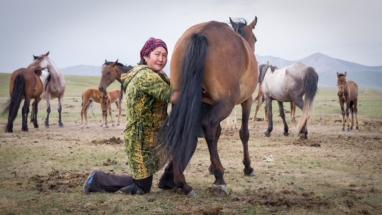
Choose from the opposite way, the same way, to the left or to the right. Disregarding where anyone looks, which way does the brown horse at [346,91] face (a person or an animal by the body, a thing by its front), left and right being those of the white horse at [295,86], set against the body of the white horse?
to the left

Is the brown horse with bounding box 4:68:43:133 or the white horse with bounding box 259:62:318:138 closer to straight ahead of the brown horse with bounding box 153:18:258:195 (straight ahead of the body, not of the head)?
the white horse

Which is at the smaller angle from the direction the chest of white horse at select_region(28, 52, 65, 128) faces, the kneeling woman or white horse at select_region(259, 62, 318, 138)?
the kneeling woman

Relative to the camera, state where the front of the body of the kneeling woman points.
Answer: to the viewer's right

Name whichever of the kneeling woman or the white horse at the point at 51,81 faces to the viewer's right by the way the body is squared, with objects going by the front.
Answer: the kneeling woman

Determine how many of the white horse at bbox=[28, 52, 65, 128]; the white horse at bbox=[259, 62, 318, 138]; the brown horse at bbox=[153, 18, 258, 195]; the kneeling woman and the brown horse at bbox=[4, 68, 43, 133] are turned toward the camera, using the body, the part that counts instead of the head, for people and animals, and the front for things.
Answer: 1

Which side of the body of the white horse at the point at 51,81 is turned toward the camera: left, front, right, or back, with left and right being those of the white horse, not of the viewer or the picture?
front

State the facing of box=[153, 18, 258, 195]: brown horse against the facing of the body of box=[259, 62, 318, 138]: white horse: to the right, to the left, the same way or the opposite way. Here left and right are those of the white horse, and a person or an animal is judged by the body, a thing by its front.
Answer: to the right

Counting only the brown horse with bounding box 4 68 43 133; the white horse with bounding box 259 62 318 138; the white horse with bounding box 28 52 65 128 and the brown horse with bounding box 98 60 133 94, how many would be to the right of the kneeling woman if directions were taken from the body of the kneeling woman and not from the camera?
0

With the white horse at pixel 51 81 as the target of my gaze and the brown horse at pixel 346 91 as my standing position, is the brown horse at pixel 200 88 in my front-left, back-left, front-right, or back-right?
front-left

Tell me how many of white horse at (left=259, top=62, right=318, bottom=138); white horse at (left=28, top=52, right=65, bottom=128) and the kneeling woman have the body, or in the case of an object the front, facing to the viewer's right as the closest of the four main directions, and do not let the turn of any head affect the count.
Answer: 1
